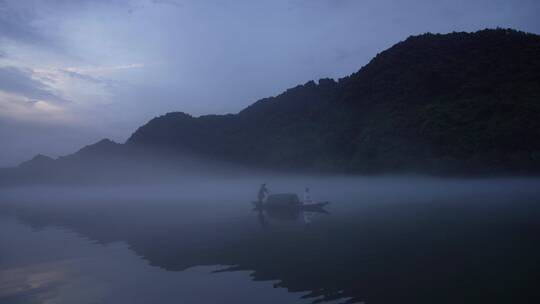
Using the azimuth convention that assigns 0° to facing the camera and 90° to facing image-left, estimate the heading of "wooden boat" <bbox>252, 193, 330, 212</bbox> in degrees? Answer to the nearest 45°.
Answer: approximately 270°
